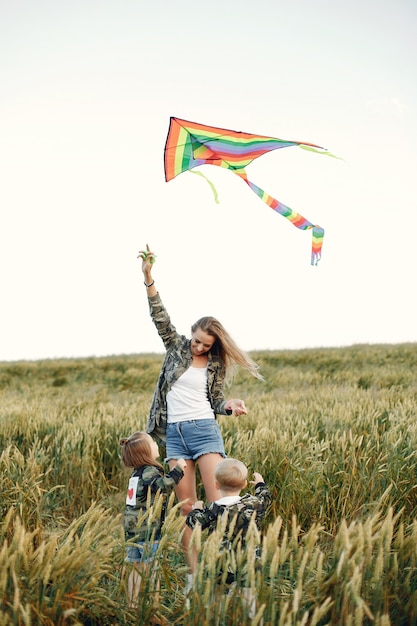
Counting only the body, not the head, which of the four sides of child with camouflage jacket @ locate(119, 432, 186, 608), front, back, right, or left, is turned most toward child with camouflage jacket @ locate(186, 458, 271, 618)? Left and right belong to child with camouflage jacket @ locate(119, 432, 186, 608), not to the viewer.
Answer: right

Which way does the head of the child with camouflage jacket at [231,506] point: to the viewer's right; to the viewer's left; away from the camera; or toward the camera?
away from the camera

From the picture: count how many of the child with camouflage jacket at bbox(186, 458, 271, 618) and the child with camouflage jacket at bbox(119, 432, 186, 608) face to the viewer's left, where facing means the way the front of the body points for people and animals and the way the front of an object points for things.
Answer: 0

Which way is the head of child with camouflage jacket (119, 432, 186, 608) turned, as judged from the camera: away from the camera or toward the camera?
away from the camera

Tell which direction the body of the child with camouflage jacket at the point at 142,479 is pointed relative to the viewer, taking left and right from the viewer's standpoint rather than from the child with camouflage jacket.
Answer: facing away from the viewer and to the right of the viewer

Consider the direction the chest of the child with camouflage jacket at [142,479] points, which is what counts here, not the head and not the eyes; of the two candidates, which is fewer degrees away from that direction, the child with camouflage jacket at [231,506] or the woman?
the woman

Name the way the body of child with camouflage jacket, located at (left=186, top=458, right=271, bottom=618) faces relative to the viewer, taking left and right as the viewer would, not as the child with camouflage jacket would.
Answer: facing away from the viewer

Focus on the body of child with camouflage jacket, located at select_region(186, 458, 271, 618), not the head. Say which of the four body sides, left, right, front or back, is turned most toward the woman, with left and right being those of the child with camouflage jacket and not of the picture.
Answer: front

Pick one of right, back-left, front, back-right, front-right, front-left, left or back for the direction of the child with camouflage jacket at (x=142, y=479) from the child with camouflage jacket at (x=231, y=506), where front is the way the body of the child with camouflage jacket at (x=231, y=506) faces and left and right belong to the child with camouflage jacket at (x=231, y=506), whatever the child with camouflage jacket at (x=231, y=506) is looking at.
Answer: front-left
